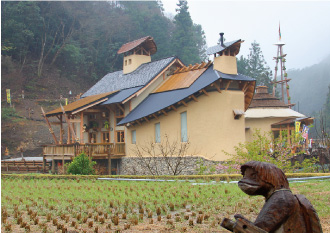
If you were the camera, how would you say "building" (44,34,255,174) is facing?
facing the viewer and to the left of the viewer

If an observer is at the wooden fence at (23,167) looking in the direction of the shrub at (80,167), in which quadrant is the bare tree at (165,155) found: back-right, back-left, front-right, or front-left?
front-left

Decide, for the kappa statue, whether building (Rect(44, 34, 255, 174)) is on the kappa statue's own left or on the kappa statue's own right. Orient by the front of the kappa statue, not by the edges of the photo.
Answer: on the kappa statue's own right

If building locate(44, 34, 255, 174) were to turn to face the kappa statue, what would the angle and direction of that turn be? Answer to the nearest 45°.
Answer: approximately 45° to its left

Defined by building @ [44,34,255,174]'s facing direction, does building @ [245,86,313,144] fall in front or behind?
behind

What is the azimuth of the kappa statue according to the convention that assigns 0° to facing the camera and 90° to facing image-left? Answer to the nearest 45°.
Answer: approximately 90°

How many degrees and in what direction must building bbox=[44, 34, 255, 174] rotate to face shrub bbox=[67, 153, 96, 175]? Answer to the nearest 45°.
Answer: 0° — it already faces it

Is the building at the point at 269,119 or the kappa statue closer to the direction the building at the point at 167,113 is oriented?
the kappa statue

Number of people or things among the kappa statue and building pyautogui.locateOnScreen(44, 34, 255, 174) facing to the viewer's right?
0

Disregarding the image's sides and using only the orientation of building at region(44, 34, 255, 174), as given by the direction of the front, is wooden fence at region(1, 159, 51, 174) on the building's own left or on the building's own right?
on the building's own right
